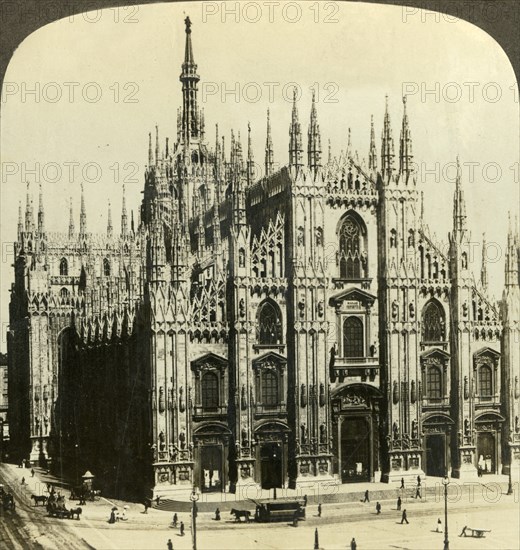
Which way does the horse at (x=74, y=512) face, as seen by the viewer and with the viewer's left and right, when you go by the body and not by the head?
facing to the right of the viewer

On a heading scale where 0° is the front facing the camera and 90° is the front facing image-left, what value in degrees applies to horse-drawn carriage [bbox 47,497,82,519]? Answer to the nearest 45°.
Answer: approximately 270°

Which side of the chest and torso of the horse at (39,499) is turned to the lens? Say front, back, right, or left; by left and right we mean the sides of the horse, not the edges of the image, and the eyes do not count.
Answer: left

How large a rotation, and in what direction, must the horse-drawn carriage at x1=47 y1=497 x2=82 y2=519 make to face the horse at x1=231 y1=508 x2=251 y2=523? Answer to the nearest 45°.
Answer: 0° — it already faces it

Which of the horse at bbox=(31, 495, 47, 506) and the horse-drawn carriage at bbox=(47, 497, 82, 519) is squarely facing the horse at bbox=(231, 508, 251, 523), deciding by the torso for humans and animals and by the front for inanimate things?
the horse-drawn carriage
